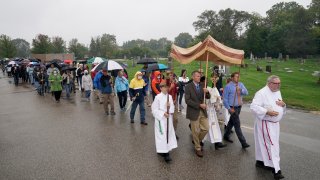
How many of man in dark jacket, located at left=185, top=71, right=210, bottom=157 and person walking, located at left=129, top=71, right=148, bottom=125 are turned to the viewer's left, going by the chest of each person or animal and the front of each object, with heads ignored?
0

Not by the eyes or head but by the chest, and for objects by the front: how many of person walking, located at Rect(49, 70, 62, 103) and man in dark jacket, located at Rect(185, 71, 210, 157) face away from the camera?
0

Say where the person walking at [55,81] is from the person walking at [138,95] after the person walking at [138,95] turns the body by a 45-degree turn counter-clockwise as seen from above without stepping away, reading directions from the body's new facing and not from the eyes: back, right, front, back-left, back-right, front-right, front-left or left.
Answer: back-left

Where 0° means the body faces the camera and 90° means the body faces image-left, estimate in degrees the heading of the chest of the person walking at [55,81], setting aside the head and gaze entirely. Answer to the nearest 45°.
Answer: approximately 0°

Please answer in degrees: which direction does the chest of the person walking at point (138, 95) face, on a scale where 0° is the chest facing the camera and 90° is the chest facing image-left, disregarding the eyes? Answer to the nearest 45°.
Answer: approximately 315°

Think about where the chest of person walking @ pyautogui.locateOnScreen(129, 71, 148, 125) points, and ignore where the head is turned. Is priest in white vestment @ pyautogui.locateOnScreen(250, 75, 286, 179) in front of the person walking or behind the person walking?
in front

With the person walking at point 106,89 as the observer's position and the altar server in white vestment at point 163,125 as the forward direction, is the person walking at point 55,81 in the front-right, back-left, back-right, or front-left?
back-right

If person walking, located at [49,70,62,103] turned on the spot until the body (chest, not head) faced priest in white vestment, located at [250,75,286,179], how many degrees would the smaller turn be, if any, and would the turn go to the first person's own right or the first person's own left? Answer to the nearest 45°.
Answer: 0° — they already face them

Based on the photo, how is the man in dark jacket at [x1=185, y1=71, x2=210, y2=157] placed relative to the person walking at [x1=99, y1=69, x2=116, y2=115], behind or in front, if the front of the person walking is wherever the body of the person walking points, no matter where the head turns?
in front

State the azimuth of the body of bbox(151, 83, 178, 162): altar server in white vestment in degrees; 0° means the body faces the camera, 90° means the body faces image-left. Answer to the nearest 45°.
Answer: approximately 315°

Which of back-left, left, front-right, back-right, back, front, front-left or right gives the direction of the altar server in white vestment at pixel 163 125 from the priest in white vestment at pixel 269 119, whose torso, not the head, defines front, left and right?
back-right
